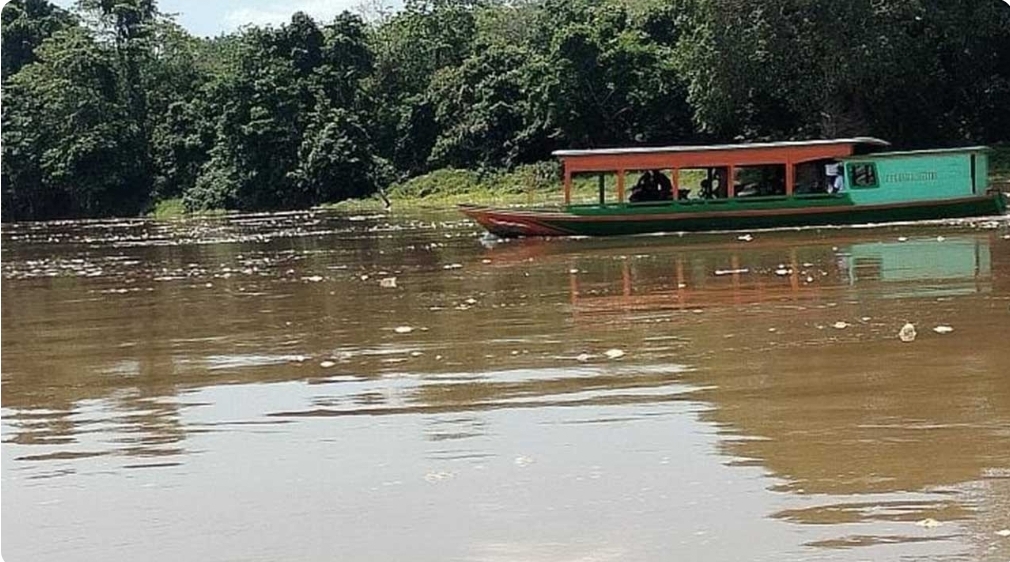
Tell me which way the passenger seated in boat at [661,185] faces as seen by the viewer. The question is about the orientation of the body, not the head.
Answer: to the viewer's left

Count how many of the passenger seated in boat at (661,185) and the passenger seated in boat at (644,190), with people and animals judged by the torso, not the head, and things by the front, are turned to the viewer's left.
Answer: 2

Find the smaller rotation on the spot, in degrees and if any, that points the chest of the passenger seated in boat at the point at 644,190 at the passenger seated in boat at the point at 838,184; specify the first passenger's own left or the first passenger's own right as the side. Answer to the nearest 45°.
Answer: approximately 180°

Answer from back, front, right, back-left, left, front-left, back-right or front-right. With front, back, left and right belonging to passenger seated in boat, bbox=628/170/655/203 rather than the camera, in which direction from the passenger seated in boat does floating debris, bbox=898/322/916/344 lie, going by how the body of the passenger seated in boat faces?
left

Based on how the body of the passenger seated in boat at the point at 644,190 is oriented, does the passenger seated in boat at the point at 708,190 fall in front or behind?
behind

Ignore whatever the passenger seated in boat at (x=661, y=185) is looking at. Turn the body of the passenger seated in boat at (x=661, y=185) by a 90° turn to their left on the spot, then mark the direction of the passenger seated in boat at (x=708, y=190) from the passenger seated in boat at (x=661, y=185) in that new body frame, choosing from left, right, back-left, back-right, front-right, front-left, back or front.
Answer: left

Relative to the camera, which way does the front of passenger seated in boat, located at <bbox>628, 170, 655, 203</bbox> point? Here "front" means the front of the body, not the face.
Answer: to the viewer's left

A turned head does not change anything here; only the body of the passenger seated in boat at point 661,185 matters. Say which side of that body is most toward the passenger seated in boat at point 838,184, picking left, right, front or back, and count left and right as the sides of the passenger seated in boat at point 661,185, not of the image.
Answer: back
